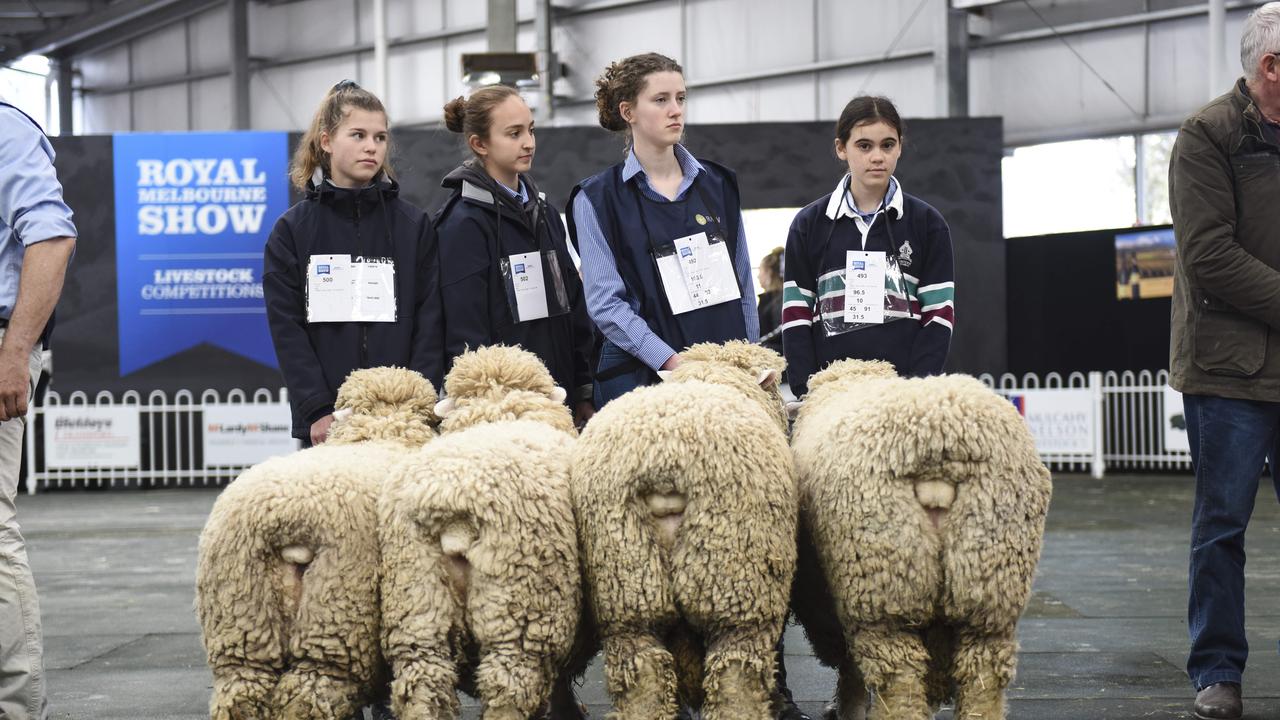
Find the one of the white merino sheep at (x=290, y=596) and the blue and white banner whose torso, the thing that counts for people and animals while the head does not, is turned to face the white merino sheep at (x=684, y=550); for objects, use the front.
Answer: the blue and white banner

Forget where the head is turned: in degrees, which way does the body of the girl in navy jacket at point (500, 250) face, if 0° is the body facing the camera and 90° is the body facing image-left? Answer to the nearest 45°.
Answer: approximately 315°

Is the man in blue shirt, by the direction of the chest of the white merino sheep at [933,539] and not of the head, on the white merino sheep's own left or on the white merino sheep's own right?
on the white merino sheep's own left

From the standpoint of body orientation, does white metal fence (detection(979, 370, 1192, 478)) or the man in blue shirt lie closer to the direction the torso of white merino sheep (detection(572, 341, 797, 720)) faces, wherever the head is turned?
the white metal fence

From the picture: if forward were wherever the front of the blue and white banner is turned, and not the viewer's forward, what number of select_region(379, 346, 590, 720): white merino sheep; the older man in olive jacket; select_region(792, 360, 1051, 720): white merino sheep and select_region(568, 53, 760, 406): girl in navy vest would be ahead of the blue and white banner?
4

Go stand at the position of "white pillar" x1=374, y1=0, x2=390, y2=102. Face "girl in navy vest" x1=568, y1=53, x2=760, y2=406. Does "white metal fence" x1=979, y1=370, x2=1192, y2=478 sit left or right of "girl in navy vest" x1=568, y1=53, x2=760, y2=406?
left

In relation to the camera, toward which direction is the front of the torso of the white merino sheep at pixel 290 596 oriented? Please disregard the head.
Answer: away from the camera

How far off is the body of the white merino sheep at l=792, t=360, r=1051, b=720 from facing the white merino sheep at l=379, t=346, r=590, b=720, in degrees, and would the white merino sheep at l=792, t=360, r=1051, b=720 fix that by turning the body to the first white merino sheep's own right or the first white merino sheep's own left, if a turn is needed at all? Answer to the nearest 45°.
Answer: approximately 90° to the first white merino sheep's own left

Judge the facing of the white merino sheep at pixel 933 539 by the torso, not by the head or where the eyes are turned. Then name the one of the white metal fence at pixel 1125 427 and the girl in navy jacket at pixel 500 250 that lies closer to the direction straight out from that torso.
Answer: the white metal fence

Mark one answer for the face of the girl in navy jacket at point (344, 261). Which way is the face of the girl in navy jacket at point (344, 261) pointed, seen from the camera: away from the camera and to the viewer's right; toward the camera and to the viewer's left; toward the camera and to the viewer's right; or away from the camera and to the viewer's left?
toward the camera and to the viewer's right

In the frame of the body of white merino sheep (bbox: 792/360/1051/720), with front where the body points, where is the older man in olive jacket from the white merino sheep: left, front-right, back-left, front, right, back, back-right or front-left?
front-right

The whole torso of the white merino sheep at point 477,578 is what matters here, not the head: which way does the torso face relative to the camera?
away from the camera
